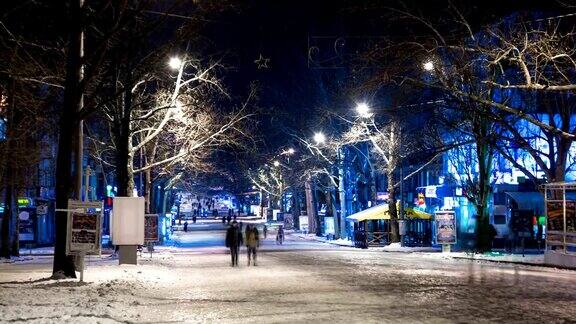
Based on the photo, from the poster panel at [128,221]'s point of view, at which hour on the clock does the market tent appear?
The market tent is roughly at 8 o'clock from the poster panel.

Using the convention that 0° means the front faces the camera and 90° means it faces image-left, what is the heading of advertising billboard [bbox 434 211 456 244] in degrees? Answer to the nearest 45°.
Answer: approximately 0°

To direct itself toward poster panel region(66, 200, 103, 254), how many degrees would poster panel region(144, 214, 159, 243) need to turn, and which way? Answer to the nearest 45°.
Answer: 0° — it already faces it

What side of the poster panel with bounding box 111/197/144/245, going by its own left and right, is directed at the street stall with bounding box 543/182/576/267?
left
